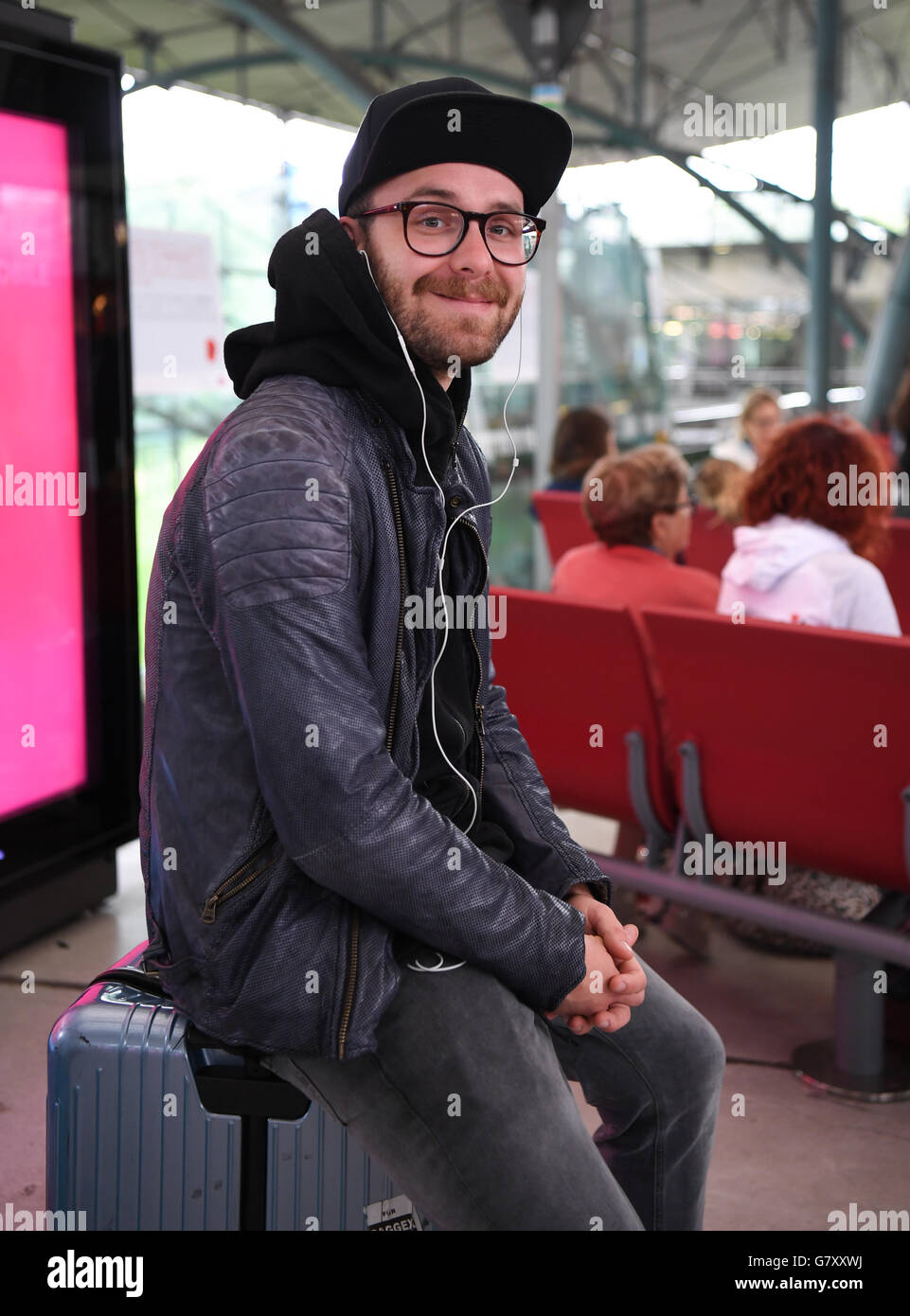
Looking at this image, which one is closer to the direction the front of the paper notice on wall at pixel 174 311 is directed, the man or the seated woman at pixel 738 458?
the man

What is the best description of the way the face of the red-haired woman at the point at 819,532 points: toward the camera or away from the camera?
away from the camera

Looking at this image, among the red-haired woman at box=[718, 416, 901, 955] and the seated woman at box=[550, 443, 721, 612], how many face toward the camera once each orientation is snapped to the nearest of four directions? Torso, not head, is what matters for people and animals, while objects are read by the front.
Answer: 0

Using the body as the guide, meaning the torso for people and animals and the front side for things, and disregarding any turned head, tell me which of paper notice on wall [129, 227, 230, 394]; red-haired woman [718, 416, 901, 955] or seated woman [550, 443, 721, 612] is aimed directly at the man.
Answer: the paper notice on wall

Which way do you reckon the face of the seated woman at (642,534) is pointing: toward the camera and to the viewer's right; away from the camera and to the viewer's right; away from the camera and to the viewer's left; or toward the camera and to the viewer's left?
away from the camera and to the viewer's right

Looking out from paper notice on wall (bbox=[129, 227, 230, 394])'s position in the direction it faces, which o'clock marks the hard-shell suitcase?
The hard-shell suitcase is roughly at 12 o'clock from the paper notice on wall.

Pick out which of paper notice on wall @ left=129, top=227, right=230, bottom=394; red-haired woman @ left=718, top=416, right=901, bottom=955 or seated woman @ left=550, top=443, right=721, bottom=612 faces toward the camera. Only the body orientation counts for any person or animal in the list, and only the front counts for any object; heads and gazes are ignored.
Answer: the paper notice on wall

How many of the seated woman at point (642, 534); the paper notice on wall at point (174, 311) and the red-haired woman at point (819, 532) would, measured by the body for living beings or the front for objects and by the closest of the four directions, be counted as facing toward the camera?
1

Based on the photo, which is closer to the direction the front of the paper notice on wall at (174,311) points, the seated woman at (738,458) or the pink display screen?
the pink display screen

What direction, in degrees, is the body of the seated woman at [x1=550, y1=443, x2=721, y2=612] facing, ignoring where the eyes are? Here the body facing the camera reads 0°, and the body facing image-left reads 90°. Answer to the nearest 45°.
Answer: approximately 225°

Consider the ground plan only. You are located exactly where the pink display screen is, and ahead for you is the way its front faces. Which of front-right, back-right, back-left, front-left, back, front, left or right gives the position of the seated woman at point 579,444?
left

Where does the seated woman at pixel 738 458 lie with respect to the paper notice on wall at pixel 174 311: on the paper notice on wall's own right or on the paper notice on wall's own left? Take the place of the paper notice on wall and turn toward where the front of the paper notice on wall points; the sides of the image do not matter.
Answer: on the paper notice on wall's own left

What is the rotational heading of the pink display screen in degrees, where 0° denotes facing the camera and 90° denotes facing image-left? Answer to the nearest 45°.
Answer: approximately 315°

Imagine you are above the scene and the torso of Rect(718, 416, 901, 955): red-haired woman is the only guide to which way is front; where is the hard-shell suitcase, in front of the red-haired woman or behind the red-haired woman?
behind
